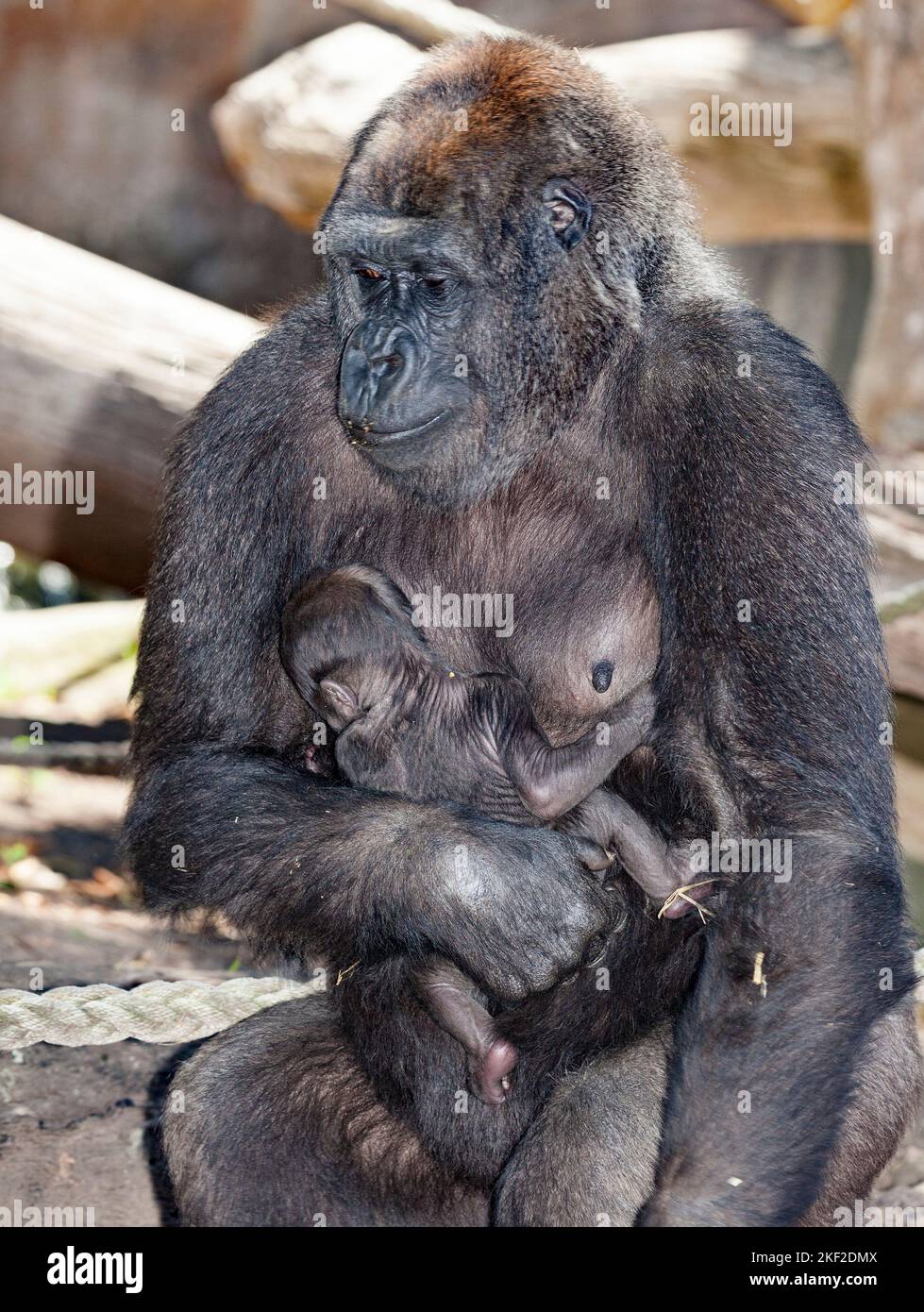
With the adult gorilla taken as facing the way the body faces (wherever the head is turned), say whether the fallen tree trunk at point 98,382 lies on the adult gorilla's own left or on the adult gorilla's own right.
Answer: on the adult gorilla's own right

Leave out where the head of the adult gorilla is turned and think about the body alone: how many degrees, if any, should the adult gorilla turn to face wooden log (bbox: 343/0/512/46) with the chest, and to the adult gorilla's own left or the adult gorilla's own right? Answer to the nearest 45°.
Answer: approximately 135° to the adult gorilla's own right

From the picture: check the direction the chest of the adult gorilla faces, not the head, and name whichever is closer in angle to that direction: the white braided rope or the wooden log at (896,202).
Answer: the white braided rope

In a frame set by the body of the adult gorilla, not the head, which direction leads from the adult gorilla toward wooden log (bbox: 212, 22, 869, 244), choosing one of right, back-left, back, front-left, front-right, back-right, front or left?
back-right

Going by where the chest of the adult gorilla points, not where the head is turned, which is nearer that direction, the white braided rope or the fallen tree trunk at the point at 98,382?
the white braided rope

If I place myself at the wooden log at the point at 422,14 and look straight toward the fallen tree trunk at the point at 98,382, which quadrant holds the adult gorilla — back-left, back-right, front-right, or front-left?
front-left

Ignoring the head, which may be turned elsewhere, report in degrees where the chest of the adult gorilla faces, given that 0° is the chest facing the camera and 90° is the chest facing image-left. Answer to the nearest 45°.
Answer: approximately 45°

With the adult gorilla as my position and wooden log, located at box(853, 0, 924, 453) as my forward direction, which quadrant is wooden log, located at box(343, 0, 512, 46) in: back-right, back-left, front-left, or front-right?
front-left

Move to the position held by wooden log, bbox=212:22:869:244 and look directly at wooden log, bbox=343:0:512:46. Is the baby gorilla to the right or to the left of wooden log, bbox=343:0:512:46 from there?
left

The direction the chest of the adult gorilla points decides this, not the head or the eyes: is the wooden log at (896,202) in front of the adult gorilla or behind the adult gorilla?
behind
